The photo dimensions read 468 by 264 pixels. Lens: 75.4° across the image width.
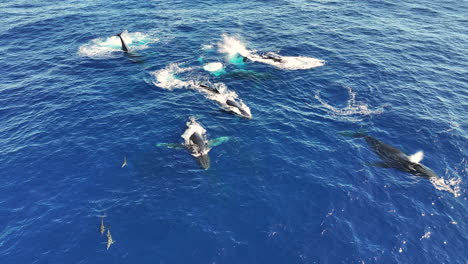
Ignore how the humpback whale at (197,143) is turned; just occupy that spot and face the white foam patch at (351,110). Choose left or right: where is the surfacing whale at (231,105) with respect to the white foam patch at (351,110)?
left

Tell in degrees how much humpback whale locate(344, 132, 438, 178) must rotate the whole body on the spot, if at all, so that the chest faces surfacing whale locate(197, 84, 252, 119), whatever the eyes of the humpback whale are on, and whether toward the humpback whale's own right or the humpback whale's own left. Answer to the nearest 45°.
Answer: approximately 135° to the humpback whale's own right

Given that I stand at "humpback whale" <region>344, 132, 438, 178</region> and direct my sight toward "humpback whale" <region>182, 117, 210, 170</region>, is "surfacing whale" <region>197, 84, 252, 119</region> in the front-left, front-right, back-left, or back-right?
front-right

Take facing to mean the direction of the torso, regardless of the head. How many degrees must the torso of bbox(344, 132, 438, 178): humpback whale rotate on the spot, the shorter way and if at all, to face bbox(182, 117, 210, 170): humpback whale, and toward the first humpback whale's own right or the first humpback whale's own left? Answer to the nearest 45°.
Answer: approximately 90° to the first humpback whale's own right

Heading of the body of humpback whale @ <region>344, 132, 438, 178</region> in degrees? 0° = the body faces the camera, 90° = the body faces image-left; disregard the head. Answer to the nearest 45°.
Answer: approximately 315°

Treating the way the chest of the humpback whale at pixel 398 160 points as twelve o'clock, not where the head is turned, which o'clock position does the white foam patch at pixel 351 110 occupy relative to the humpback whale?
The white foam patch is roughly at 6 o'clock from the humpback whale.

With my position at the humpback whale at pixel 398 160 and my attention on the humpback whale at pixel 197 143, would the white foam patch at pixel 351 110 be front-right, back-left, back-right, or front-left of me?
front-right

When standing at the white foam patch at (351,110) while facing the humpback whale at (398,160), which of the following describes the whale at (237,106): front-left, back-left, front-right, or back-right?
back-right

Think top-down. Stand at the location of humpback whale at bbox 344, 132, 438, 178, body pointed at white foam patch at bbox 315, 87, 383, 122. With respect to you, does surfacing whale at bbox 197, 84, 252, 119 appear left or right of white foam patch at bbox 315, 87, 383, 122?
left
